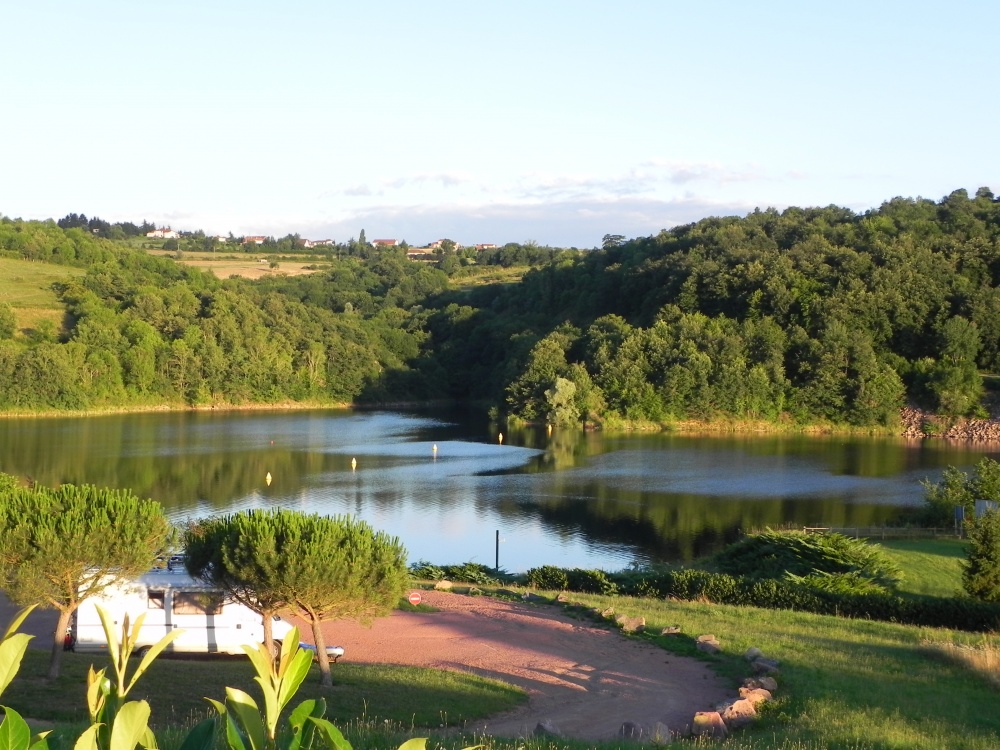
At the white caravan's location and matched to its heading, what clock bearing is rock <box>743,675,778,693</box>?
The rock is roughly at 1 o'clock from the white caravan.

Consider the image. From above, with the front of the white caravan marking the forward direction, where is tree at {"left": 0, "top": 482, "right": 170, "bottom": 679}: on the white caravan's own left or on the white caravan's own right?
on the white caravan's own right

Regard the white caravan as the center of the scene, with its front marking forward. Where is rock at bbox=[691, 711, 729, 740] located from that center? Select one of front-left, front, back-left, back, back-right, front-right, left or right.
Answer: front-right

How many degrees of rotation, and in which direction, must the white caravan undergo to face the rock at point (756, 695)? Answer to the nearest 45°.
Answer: approximately 45° to its right

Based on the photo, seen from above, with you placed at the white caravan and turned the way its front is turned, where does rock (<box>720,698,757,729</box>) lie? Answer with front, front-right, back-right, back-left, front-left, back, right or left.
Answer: front-right

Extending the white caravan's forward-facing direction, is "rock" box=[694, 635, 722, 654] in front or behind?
in front

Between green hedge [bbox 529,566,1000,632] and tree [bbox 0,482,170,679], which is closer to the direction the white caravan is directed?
the green hedge

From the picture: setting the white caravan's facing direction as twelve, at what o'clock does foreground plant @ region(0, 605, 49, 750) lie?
The foreground plant is roughly at 3 o'clock from the white caravan.

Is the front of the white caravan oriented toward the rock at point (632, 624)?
yes

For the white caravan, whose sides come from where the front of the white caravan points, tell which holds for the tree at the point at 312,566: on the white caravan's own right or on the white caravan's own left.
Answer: on the white caravan's own right

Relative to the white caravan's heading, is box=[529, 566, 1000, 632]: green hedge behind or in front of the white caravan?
in front

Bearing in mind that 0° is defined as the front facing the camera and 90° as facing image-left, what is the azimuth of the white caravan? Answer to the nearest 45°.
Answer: approximately 270°

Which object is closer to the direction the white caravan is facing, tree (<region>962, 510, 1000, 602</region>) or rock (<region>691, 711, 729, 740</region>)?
the tree

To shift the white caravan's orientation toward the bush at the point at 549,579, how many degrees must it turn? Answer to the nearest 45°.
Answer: approximately 45° to its left

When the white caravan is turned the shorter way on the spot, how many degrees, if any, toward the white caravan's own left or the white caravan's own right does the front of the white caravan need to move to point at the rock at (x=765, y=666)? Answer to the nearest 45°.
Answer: approximately 45° to the white caravan's own right
